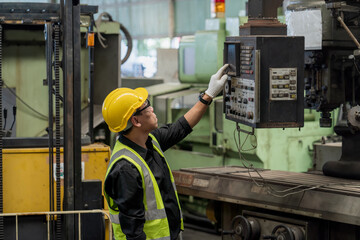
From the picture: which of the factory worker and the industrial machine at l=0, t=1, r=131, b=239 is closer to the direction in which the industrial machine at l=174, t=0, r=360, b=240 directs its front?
the factory worker

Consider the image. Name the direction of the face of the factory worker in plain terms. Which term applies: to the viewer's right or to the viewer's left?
to the viewer's right

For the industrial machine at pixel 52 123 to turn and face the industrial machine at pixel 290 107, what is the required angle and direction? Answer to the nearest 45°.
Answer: approximately 45° to its left

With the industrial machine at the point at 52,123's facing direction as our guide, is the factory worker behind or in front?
in front

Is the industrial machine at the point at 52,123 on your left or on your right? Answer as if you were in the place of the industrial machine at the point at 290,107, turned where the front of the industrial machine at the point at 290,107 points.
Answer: on your right

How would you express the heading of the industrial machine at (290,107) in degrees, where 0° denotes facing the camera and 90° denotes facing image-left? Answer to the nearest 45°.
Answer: approximately 45°

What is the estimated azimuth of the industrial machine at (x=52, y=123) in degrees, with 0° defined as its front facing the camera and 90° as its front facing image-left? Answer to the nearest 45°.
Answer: approximately 0°
